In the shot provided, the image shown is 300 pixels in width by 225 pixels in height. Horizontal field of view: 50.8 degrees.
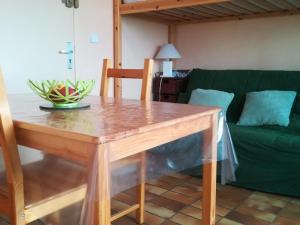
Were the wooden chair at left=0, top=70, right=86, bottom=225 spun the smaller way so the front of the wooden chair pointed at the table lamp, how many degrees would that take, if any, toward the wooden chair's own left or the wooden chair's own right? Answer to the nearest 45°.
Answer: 0° — it already faces it

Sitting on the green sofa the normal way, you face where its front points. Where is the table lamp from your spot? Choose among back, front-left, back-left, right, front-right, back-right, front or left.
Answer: back-right

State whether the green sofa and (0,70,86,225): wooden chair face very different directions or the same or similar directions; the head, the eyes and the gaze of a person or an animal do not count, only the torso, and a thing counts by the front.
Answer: very different directions

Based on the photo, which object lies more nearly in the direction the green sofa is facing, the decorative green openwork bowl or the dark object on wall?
the decorative green openwork bowl

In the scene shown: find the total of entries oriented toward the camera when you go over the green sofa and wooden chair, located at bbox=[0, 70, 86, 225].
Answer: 1

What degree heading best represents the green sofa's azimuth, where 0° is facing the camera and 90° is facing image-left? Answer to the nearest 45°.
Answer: approximately 0°

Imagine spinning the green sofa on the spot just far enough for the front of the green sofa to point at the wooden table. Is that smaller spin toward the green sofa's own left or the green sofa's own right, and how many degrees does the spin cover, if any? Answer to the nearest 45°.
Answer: approximately 45° to the green sofa's own right

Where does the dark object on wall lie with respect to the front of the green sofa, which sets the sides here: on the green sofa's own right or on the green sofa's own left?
on the green sofa's own right

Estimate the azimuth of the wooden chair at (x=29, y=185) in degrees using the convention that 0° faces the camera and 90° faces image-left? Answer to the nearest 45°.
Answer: approximately 225°

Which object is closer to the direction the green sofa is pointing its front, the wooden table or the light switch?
the wooden table
